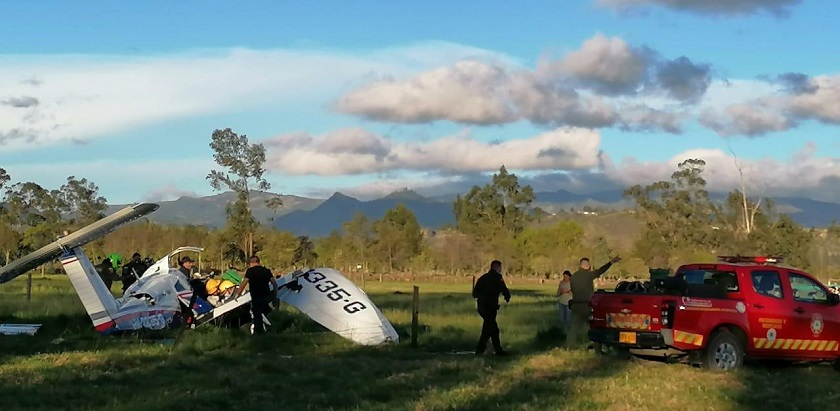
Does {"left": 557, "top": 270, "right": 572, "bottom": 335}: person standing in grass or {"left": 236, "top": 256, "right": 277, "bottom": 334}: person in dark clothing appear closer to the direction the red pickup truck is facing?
the person standing in grass

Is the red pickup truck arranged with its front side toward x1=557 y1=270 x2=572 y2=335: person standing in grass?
no

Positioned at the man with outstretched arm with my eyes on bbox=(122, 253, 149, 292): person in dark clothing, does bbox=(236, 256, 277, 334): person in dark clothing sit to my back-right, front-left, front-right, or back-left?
front-left

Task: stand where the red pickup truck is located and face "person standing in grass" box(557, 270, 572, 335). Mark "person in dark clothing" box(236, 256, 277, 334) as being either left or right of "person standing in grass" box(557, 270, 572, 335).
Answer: left

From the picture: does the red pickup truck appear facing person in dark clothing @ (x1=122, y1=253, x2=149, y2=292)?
no

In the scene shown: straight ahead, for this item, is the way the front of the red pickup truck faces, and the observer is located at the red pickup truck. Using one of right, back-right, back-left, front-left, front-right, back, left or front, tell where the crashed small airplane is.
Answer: back-left

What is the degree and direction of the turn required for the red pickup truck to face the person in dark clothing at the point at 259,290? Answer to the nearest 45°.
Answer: approximately 135° to its left

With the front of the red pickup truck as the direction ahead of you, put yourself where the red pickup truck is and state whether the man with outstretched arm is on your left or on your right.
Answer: on your left

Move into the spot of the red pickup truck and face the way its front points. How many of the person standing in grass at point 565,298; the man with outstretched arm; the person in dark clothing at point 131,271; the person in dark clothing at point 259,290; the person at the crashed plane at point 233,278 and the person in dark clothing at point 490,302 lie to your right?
0

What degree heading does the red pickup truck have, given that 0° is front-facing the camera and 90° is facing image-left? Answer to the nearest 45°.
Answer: approximately 225°

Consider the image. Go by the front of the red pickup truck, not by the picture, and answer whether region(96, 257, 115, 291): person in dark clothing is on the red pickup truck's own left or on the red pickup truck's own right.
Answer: on the red pickup truck's own left

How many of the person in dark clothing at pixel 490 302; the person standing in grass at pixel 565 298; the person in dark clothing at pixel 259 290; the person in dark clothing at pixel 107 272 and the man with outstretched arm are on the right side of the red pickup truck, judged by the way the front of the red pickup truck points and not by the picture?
0

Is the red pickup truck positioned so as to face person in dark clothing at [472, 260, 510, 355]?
no

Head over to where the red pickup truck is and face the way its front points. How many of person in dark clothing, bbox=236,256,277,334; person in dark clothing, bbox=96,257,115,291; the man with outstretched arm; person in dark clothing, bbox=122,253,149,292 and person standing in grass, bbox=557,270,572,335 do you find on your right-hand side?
0
